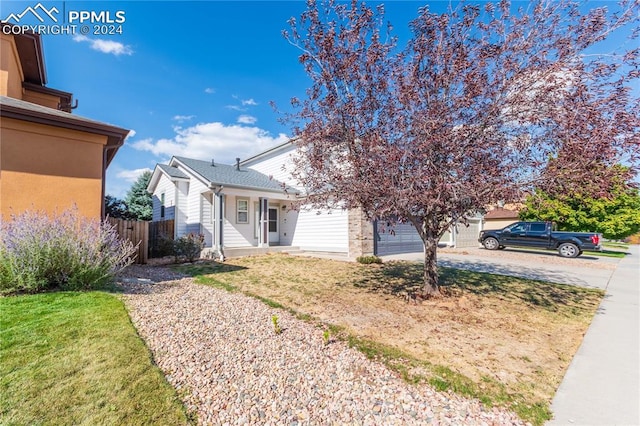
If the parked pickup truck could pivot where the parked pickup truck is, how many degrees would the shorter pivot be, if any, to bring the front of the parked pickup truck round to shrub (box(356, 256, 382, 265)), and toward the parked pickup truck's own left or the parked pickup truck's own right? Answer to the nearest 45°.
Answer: approximately 45° to the parked pickup truck's own left

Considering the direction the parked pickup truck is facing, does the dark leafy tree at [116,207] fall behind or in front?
in front

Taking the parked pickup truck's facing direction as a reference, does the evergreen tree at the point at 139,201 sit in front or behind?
in front

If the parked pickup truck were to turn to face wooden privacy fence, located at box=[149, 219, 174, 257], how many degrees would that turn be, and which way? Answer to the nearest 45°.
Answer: approximately 45° to its left

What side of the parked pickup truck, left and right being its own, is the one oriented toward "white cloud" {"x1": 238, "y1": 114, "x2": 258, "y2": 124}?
front

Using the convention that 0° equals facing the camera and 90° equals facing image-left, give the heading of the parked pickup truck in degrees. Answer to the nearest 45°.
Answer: approximately 90°

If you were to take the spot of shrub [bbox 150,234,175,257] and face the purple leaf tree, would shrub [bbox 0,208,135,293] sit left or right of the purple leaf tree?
right

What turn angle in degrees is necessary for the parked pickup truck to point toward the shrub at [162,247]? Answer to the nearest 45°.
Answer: approximately 45° to its left

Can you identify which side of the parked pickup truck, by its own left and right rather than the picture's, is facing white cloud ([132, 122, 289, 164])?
front

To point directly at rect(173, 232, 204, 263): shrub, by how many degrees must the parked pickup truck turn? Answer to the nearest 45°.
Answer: approximately 45° to its left
